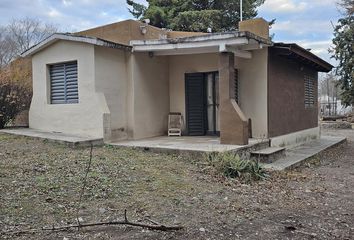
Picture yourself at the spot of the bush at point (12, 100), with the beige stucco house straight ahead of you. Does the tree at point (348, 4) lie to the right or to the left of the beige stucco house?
left

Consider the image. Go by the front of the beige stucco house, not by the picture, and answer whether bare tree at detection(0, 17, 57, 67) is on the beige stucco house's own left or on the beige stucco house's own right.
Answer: on the beige stucco house's own right

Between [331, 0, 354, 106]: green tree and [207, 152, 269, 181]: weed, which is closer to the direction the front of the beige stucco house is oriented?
the weed

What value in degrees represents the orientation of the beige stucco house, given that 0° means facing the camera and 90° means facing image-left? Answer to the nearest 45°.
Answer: approximately 45°

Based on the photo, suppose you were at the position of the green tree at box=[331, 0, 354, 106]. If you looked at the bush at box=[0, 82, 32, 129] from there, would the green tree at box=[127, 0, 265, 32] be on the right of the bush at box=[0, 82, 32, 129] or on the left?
right

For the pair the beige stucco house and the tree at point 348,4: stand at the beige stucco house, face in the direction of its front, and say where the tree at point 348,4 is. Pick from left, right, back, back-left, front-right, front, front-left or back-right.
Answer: back

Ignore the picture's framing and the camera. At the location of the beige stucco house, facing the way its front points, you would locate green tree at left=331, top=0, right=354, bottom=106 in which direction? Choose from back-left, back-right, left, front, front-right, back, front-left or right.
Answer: back

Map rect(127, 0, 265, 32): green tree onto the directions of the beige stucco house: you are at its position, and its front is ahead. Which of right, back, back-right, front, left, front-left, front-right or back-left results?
back-right

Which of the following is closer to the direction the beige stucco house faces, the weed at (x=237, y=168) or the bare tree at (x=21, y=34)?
the weed
